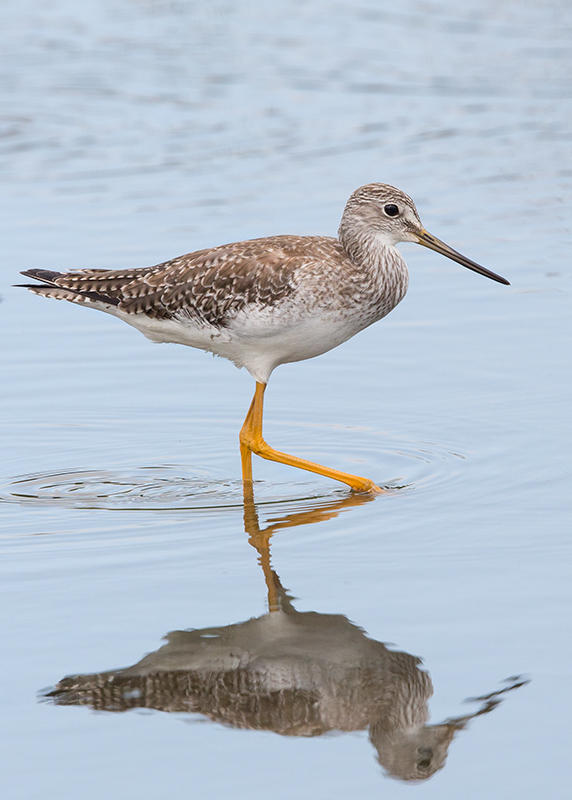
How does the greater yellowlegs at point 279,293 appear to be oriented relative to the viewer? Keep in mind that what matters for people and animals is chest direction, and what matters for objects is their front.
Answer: to the viewer's right
